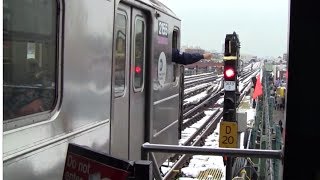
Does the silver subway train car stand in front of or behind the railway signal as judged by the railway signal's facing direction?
in front

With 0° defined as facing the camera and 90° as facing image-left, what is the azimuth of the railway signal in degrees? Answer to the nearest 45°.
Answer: approximately 0°
